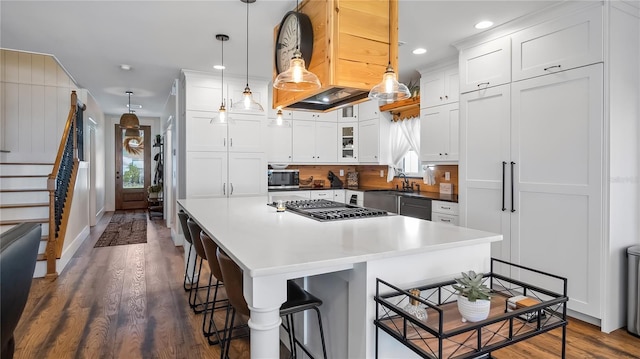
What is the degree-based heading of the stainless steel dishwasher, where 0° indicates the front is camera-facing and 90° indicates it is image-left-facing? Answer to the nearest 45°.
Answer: approximately 45°

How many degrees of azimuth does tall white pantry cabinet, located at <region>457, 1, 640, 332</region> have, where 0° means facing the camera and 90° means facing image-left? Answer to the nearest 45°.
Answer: approximately 45°

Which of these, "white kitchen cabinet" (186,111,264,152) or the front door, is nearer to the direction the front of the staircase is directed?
the white kitchen cabinet

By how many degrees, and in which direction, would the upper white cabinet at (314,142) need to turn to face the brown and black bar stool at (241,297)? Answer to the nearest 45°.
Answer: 0° — it already faces it

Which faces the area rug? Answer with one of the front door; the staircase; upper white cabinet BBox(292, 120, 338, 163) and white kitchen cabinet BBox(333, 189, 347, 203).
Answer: the front door

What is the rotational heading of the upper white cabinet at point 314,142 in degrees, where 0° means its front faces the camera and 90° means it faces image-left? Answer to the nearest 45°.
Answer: approximately 0°

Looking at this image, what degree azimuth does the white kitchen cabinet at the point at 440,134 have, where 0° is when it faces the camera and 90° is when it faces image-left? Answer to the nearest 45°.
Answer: approximately 45°

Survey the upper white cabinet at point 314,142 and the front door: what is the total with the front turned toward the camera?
2

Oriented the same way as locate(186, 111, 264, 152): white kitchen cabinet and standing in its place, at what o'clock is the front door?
The front door is roughly at 5 o'clock from the white kitchen cabinet.
